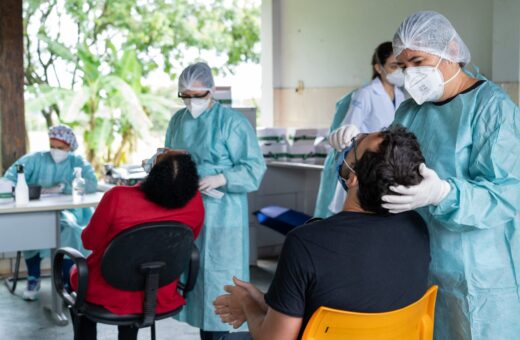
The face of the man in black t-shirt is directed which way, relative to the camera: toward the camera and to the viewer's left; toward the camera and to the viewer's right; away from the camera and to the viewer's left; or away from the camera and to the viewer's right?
away from the camera and to the viewer's left

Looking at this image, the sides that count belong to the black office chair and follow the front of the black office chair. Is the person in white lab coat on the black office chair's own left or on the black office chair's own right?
on the black office chair's own right

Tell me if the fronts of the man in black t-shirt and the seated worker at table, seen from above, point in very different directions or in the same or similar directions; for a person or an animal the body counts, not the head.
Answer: very different directions

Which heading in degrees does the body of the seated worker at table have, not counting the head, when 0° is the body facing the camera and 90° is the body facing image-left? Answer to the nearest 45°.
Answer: approximately 0°

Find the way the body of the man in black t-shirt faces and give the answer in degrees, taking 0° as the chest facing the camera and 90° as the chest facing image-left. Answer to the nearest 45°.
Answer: approximately 135°

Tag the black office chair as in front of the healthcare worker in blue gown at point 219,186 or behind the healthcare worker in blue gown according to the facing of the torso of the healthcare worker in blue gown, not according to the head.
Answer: in front

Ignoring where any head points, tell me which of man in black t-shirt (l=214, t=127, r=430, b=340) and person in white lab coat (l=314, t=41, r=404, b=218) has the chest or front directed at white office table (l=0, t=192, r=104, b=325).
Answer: the man in black t-shirt

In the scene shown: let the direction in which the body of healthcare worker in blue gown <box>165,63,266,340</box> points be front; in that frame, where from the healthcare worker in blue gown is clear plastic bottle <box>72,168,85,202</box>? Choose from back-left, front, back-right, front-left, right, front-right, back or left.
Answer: right

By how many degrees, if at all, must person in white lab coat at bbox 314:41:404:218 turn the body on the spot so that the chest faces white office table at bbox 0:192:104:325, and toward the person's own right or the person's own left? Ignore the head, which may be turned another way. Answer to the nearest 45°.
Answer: approximately 135° to the person's own right
